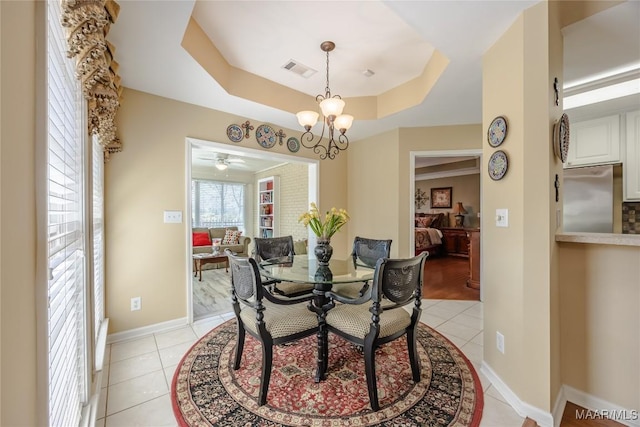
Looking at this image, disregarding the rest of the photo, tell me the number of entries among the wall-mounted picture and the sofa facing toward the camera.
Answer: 2

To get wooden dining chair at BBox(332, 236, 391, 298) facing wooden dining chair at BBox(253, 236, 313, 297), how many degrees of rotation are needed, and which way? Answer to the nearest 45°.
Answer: approximately 45° to its right

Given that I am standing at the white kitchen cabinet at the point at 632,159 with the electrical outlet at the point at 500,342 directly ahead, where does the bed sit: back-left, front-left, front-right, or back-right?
back-right

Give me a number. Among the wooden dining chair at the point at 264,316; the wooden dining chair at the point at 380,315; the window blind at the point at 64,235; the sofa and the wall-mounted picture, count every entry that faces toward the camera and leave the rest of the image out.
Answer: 2

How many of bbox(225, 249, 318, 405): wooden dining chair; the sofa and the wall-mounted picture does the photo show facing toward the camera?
2

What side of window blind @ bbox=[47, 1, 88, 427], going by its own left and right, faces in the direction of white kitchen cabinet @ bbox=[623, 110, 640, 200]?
front

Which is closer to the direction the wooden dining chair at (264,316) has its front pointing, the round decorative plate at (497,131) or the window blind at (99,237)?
the round decorative plate

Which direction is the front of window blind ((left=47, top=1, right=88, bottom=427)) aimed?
to the viewer's right

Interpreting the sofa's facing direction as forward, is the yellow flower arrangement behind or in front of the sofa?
in front

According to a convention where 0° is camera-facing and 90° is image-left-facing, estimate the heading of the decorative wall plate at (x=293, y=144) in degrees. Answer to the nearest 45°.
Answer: approximately 315°

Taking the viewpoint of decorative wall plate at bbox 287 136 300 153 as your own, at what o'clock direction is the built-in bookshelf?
The built-in bookshelf is roughly at 7 o'clock from the decorative wall plate.

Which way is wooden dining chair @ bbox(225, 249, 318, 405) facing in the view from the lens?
facing away from the viewer and to the right of the viewer

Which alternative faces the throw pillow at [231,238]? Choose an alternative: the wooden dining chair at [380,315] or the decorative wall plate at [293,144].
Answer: the wooden dining chair
